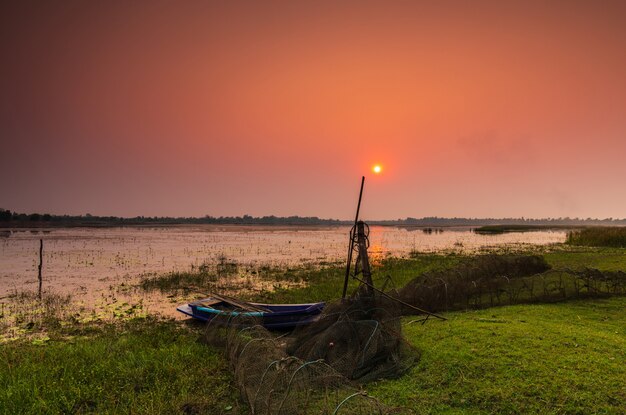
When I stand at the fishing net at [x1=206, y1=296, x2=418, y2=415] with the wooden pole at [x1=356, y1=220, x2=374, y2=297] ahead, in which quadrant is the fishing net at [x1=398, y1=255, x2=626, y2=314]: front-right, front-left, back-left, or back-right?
front-right

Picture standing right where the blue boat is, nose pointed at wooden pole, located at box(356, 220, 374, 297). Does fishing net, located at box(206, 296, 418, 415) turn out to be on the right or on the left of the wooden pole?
right
